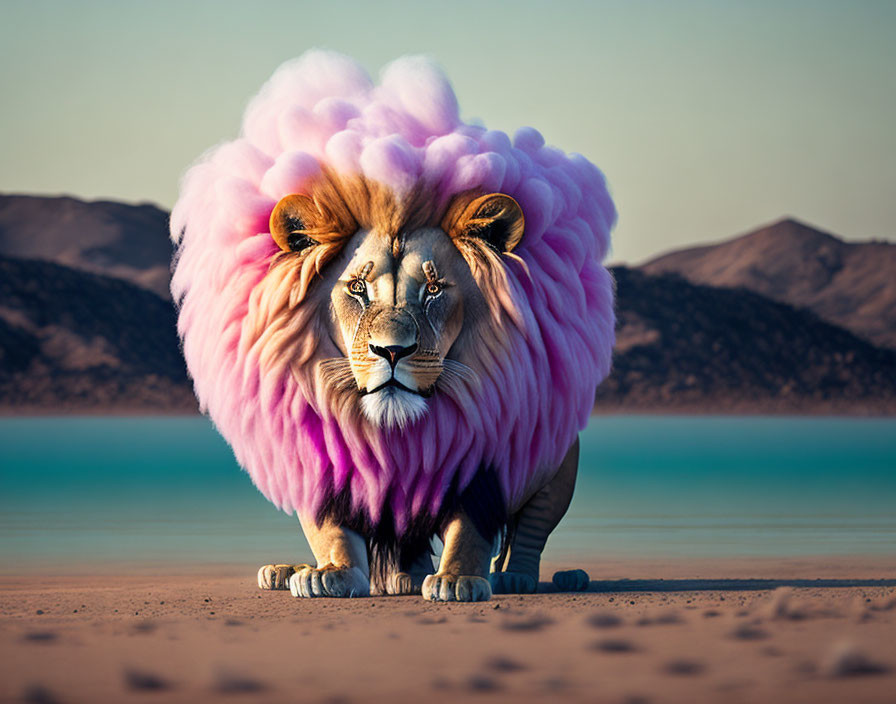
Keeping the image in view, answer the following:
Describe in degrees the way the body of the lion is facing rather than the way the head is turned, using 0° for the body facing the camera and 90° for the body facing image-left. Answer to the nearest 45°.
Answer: approximately 0°
